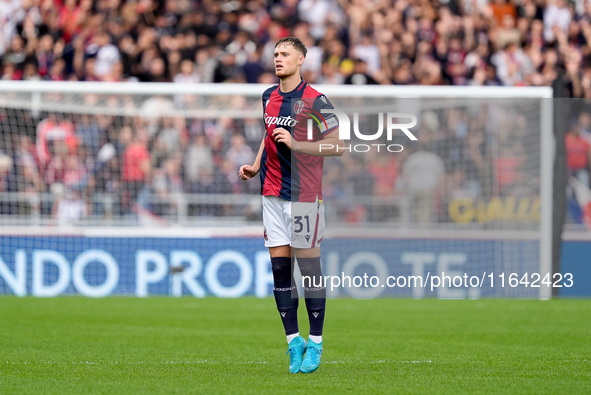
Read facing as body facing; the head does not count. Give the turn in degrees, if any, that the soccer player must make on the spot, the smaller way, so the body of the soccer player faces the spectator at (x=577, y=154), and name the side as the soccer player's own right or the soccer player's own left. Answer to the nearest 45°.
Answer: approximately 180°

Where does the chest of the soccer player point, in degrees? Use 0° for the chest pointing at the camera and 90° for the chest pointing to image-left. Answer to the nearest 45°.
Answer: approximately 45°

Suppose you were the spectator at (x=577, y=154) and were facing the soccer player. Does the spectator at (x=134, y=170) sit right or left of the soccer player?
right

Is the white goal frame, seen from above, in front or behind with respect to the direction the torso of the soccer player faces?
behind

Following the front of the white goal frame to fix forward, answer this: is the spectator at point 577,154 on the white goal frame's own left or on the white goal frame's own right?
on the white goal frame's own left

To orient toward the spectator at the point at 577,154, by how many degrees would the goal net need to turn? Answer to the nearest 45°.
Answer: approximately 90° to its left

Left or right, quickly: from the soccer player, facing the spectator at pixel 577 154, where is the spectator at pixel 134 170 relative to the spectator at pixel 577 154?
left

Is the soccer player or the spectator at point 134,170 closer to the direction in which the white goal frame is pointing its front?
the soccer player

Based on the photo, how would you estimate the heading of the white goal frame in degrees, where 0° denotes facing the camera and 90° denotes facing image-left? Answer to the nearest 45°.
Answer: approximately 0°
